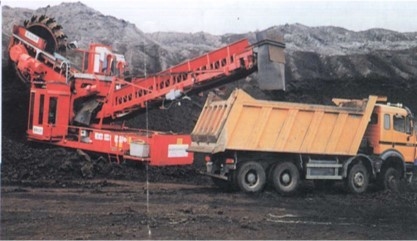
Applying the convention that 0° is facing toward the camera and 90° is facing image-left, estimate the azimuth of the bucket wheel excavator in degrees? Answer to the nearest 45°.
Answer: approximately 90°

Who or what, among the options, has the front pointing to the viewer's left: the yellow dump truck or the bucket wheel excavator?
the bucket wheel excavator

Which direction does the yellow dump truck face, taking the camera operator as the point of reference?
facing away from the viewer and to the right of the viewer

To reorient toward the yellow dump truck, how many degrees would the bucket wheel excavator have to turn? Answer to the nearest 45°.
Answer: approximately 180°

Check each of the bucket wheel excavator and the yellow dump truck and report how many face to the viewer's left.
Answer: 1

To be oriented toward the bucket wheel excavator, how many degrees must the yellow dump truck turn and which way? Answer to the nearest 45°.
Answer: approximately 135° to its left
